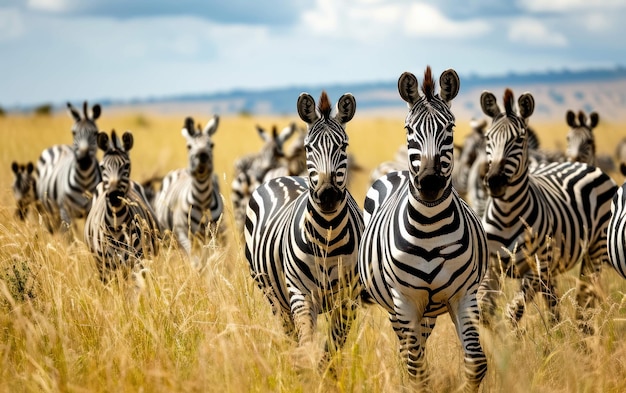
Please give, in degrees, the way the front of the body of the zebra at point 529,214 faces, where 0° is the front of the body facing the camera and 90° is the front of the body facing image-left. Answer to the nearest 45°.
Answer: approximately 45°

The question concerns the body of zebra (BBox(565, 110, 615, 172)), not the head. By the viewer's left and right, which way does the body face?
facing the viewer and to the left of the viewer

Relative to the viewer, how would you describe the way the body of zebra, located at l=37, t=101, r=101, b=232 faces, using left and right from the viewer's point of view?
facing the viewer and to the right of the viewer

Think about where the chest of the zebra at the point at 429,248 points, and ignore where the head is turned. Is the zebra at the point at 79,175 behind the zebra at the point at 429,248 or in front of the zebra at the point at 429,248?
behind

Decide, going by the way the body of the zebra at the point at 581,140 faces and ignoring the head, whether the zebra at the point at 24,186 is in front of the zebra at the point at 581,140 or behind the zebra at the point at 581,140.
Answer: in front

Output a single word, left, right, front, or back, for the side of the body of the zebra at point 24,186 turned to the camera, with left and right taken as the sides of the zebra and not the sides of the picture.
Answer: front

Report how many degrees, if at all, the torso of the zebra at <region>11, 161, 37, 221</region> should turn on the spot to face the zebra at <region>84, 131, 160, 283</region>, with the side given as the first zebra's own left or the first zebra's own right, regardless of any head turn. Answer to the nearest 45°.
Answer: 0° — it already faces it

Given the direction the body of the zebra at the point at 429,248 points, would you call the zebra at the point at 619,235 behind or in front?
behind

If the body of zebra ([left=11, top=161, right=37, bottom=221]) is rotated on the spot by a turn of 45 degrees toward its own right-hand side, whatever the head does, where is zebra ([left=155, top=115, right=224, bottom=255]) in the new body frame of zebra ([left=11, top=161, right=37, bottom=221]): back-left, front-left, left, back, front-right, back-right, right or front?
left

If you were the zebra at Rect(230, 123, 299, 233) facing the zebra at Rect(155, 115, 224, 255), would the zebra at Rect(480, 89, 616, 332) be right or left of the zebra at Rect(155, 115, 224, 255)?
left

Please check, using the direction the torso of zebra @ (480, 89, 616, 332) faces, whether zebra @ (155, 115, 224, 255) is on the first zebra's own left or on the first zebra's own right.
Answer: on the first zebra's own right

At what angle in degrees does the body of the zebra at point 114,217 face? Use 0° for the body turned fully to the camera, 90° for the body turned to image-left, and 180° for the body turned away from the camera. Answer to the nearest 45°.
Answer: approximately 0°

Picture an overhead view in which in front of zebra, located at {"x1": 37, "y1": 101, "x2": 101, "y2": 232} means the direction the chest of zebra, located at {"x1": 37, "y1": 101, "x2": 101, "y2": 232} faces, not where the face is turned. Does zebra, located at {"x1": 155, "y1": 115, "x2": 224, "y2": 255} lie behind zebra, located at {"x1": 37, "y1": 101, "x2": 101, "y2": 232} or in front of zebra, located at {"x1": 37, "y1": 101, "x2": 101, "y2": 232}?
in front

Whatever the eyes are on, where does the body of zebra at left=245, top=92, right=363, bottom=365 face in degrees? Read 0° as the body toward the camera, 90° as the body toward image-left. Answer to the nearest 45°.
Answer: approximately 315°

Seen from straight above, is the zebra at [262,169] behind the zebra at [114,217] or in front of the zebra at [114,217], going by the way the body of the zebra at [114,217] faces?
behind

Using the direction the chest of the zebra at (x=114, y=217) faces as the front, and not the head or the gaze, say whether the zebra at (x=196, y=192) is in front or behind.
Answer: behind
